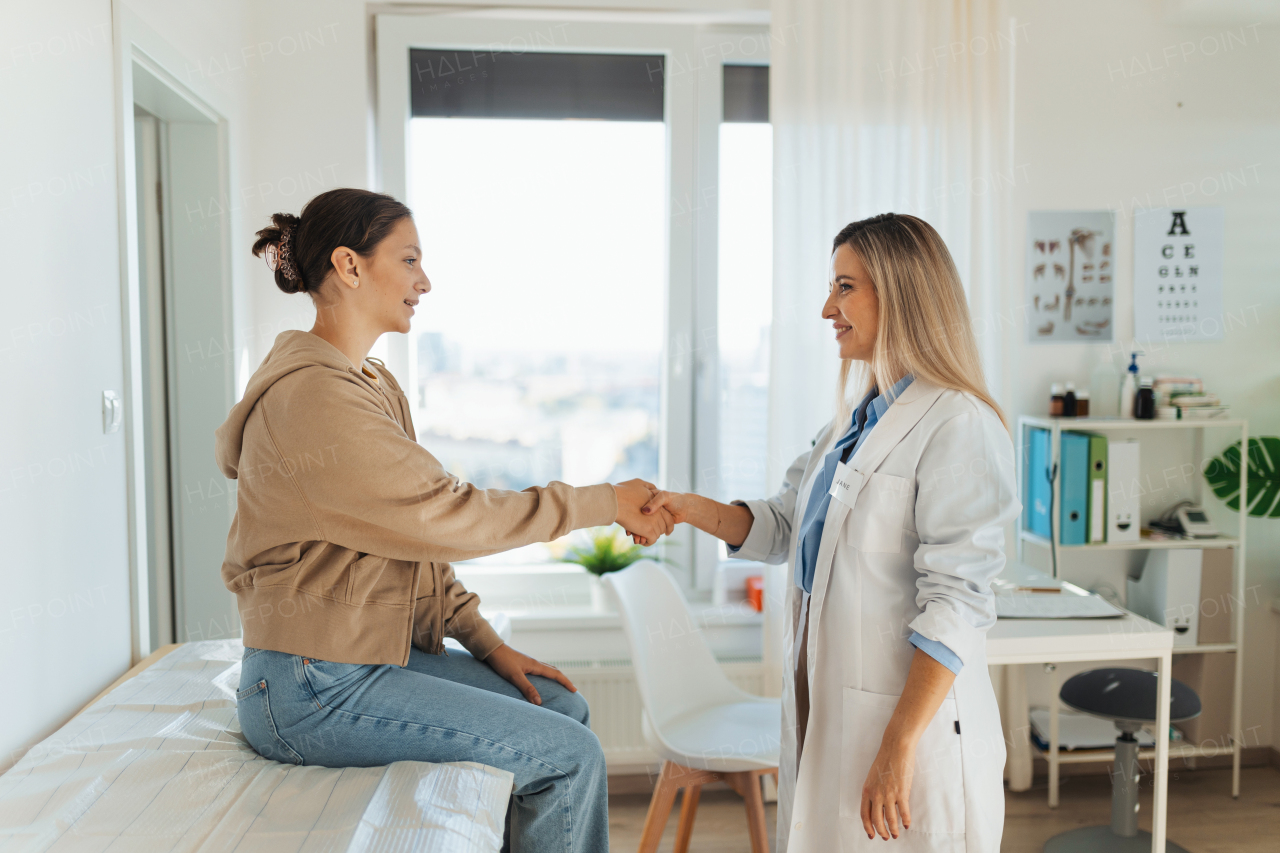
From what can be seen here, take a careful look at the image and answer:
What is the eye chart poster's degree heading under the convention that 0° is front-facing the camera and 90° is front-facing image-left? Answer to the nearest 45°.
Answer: approximately 0°

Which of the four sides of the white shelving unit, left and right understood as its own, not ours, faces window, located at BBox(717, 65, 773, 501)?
right

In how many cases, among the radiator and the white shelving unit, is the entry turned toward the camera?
2

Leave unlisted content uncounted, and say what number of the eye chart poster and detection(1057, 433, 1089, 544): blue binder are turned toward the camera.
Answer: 2

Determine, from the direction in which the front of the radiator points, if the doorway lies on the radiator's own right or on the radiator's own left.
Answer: on the radiator's own right

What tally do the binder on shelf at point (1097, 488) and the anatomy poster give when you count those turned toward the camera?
2

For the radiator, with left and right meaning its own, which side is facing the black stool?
left

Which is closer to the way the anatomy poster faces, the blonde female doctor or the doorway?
the blonde female doctor

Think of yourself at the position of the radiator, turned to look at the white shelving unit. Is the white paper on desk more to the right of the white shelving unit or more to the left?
right

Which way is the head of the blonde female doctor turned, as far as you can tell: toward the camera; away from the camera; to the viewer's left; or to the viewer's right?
to the viewer's left

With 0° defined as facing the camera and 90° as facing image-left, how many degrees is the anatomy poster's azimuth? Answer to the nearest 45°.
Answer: approximately 0°
